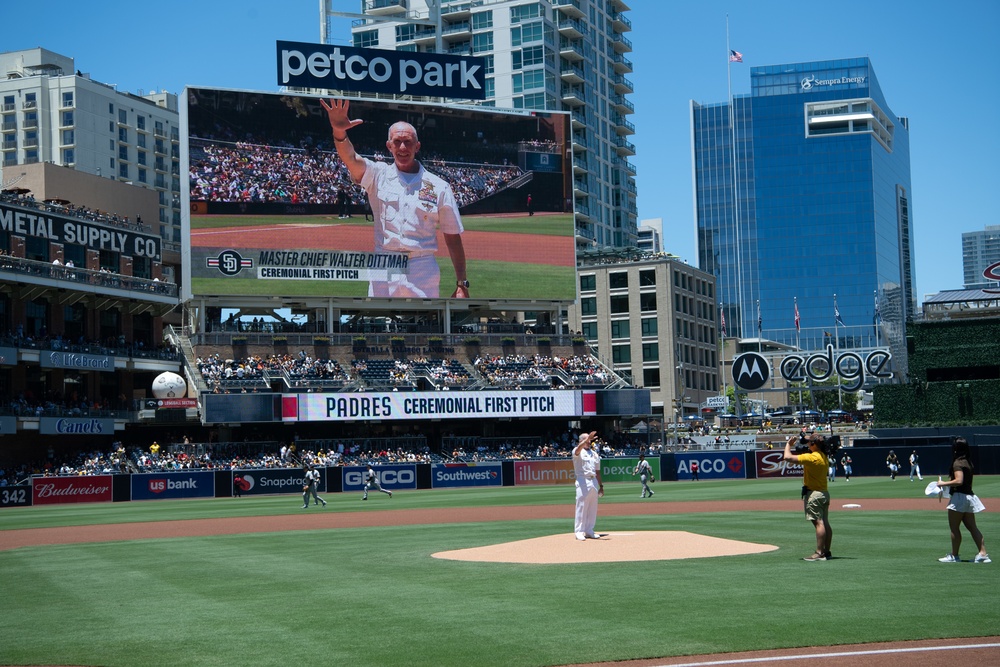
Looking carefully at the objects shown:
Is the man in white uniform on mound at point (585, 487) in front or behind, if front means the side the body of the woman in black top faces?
in front

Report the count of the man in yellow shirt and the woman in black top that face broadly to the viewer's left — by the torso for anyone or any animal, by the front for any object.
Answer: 2

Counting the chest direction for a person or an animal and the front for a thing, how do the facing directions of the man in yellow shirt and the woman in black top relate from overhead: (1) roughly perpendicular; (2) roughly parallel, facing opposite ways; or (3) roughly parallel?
roughly parallel

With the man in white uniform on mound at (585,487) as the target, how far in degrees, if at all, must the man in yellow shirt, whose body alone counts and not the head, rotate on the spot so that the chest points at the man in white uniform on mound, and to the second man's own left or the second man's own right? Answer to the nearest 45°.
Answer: approximately 45° to the second man's own right

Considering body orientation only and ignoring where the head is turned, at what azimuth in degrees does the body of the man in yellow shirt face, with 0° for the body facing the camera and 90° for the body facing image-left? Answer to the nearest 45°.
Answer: approximately 90°

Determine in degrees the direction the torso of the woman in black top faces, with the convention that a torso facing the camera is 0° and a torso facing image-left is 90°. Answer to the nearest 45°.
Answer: approximately 90°

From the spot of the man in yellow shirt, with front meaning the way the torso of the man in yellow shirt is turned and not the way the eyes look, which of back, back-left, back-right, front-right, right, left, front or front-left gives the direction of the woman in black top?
back

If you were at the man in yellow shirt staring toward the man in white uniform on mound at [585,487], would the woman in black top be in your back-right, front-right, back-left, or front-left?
back-right

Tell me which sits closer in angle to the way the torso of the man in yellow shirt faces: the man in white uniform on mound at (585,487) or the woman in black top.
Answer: the man in white uniform on mound

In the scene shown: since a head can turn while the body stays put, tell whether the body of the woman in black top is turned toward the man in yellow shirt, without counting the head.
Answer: yes

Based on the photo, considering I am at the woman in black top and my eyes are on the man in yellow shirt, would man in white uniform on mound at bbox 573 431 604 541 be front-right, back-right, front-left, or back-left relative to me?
front-right
